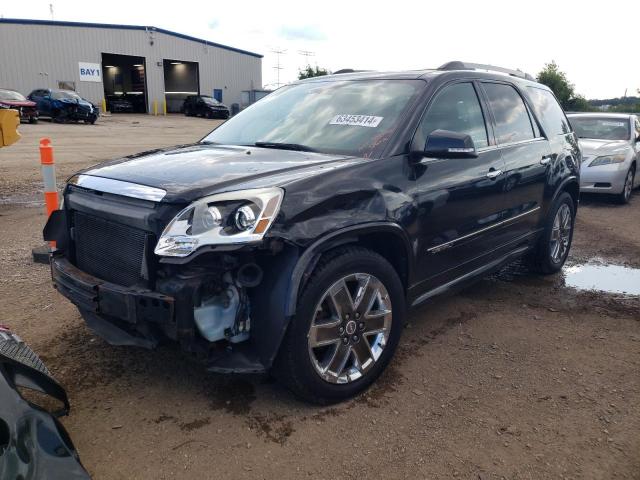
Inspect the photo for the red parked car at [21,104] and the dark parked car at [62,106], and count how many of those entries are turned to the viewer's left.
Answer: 0

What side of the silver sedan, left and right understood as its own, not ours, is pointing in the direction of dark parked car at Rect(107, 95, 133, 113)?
right

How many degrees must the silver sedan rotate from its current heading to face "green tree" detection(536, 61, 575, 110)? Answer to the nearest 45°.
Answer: approximately 135° to its right

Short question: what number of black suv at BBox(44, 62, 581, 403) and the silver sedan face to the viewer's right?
0

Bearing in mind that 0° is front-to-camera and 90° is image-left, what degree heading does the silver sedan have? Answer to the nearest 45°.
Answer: approximately 45°

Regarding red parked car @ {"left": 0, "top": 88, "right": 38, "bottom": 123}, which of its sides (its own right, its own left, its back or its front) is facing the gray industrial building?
left
